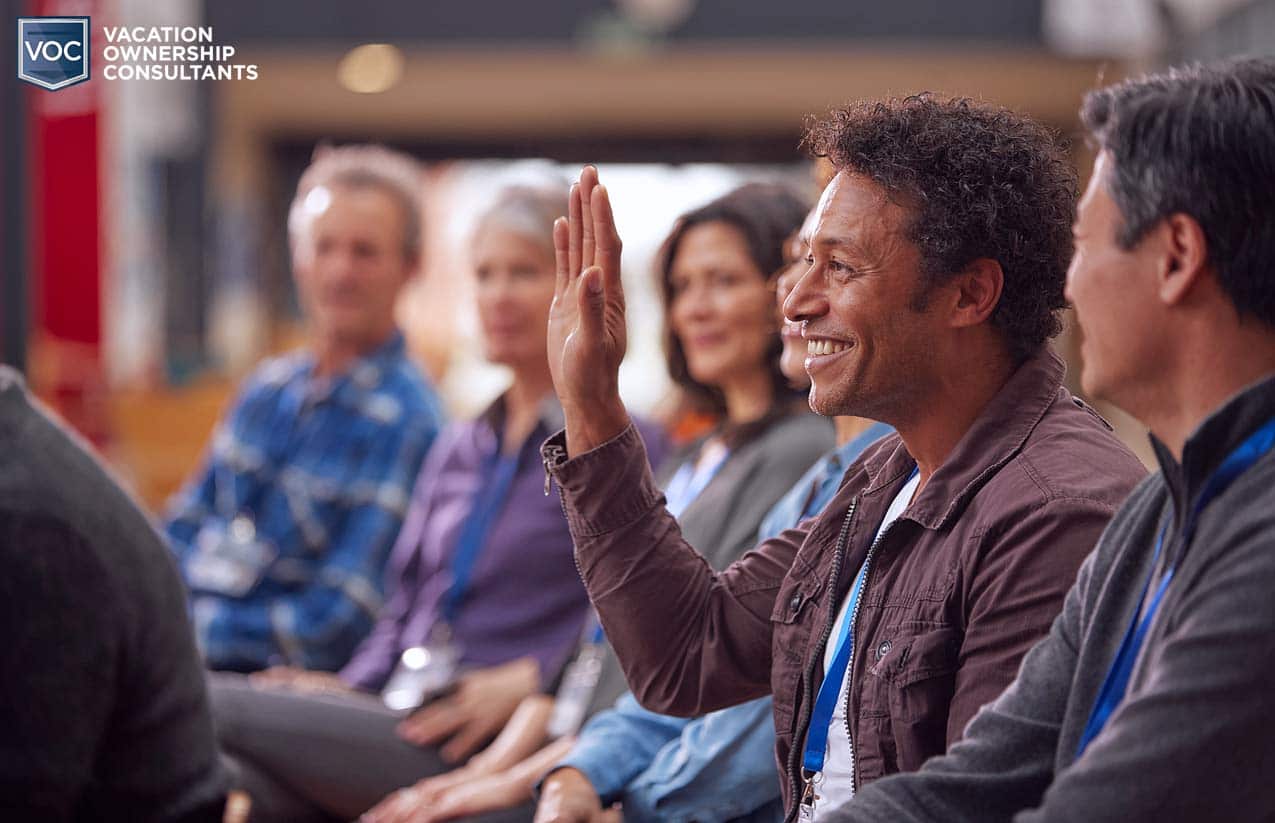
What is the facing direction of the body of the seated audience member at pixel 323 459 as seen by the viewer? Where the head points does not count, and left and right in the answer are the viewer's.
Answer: facing the viewer and to the left of the viewer

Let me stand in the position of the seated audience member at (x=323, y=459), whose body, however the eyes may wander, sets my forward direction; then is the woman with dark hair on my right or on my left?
on my left

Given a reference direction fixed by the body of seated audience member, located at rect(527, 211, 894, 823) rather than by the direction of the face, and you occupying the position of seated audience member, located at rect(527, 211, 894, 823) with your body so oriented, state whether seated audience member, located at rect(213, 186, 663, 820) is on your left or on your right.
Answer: on your right

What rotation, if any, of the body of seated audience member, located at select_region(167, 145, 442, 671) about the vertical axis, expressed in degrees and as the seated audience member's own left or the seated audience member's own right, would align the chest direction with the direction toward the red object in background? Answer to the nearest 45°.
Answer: approximately 135° to the seated audience member's own right

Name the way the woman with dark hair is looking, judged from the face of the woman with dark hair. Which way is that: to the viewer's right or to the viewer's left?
to the viewer's left

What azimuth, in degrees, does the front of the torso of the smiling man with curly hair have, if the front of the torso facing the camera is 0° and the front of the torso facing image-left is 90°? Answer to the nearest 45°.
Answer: approximately 45°

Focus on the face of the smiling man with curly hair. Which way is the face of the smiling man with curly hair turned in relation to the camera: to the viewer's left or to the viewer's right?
to the viewer's left

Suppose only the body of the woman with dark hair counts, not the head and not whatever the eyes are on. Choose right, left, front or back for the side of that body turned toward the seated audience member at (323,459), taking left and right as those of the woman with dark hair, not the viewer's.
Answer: right

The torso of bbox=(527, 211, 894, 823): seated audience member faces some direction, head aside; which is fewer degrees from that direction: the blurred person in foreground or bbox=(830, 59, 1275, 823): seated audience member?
the blurred person in foreground

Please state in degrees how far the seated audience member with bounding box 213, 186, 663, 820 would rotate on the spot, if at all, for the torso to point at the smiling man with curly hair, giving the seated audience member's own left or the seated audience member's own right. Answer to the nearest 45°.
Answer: approximately 45° to the seated audience member's own left
